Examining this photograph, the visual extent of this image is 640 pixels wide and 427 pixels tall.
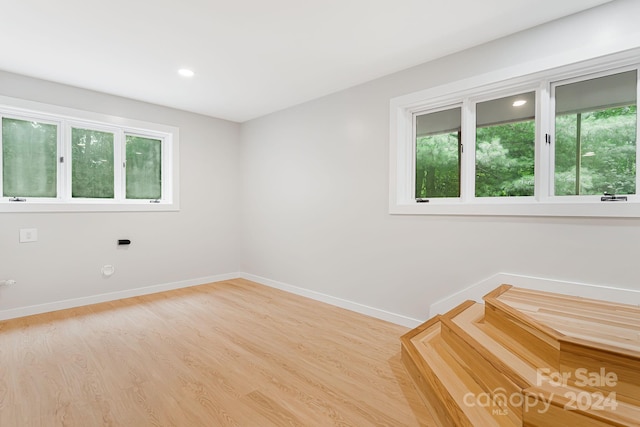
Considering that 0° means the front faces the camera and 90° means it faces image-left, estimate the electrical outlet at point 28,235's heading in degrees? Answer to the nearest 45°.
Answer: approximately 0°
